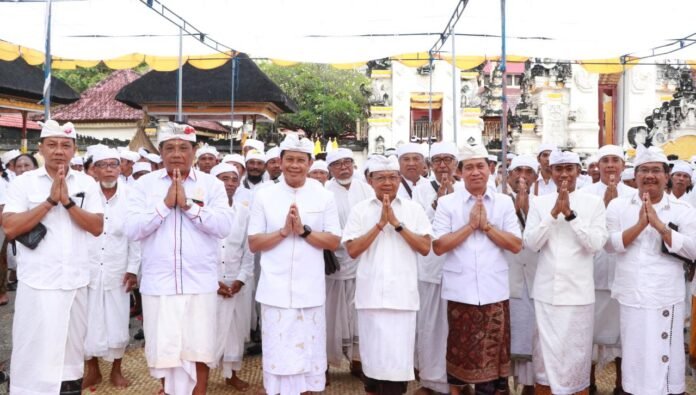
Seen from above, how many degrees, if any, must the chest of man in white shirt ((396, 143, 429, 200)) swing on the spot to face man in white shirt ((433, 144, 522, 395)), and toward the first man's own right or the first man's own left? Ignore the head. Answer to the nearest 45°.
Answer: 0° — they already face them

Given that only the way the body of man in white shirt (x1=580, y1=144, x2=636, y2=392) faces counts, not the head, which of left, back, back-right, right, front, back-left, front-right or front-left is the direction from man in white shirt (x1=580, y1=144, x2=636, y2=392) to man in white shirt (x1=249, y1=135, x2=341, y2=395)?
front-right

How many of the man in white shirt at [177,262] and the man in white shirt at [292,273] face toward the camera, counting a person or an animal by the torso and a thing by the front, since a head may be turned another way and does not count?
2

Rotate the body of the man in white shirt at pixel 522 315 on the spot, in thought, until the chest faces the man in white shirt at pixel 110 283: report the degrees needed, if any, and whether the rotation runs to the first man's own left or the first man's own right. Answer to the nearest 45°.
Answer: approximately 90° to the first man's own right

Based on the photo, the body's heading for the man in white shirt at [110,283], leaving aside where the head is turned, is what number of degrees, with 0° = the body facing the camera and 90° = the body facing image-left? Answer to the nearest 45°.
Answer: approximately 0°

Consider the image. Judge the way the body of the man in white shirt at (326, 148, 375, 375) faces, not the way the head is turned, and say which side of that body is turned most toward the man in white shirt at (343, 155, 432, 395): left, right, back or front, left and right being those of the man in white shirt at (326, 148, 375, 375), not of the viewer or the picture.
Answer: front
